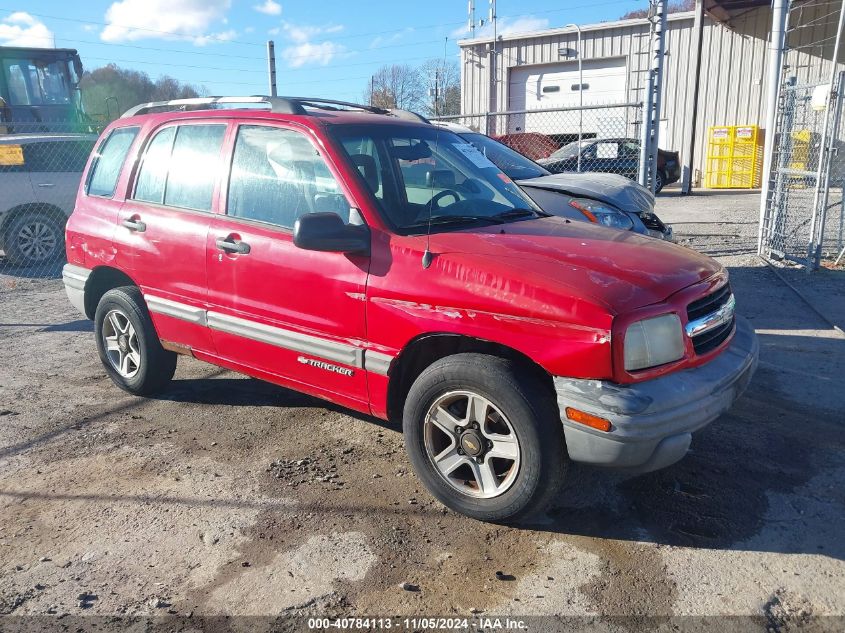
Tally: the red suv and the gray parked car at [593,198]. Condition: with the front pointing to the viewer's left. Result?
0

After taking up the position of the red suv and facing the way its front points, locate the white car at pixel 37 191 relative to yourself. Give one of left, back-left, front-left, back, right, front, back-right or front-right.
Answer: back

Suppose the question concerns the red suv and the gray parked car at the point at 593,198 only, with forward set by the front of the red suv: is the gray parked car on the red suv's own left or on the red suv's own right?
on the red suv's own left

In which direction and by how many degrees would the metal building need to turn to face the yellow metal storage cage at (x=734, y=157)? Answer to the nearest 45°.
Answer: approximately 90° to its left

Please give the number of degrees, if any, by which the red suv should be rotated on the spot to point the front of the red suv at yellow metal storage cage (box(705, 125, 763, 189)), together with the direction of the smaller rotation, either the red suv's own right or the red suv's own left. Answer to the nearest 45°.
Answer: approximately 90° to the red suv's own left

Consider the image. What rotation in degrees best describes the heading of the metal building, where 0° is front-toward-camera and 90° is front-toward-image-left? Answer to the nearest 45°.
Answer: approximately 45°

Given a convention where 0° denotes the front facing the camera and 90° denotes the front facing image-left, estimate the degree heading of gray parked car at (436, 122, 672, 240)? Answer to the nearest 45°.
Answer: approximately 315°

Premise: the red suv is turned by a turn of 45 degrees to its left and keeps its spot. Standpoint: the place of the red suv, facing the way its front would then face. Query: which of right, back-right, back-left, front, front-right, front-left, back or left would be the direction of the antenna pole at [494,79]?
left

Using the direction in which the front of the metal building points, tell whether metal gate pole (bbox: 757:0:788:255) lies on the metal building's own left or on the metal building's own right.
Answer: on the metal building's own left

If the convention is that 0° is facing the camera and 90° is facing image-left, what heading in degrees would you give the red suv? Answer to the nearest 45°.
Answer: approximately 315°

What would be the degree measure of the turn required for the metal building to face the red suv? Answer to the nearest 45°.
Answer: approximately 45° to its left

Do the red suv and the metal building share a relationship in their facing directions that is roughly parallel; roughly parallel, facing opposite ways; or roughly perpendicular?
roughly perpendicular
